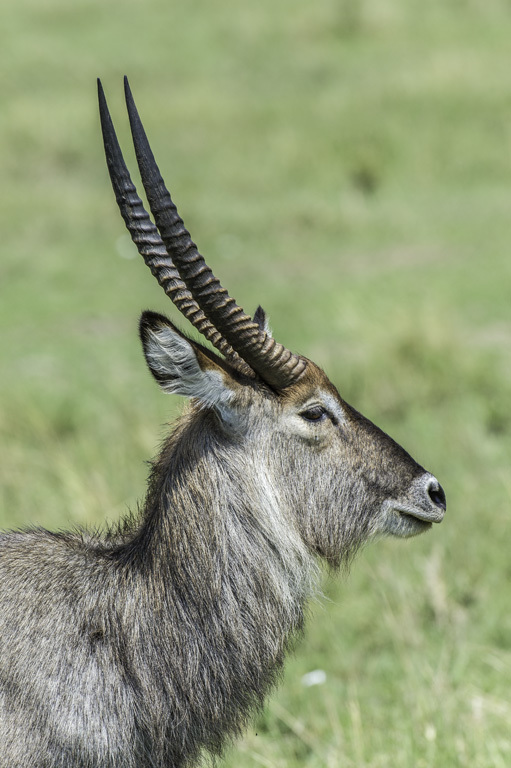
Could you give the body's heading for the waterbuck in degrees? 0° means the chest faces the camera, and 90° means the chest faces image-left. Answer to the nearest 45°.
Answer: approximately 270°
